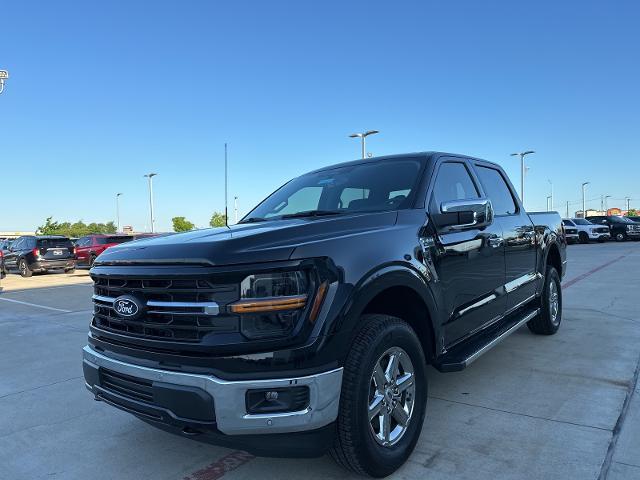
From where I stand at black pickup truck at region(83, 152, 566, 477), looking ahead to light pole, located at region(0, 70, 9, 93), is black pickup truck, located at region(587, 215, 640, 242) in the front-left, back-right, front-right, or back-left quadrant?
front-right

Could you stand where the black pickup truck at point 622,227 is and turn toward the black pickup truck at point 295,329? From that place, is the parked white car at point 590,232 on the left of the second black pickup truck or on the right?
right

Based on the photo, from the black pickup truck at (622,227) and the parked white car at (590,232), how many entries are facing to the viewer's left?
0

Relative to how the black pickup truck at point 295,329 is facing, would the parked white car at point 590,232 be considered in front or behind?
behind

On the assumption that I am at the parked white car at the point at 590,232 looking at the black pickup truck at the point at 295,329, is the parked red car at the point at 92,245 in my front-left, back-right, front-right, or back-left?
front-right

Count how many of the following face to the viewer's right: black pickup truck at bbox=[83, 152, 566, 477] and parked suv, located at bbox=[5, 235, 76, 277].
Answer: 0

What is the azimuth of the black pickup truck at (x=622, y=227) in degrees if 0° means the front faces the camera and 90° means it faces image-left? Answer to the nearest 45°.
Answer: approximately 315°

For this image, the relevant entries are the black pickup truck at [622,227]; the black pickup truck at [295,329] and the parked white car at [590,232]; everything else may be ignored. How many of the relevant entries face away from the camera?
0

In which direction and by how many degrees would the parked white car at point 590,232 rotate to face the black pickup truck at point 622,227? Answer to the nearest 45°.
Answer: approximately 90° to its left

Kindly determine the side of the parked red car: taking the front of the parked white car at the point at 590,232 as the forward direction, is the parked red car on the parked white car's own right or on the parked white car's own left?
on the parked white car's own right

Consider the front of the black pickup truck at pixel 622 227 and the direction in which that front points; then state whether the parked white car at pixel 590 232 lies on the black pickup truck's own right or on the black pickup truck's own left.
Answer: on the black pickup truck's own right

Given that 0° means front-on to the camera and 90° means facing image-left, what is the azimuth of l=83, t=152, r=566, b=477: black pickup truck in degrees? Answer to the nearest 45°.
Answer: approximately 45°

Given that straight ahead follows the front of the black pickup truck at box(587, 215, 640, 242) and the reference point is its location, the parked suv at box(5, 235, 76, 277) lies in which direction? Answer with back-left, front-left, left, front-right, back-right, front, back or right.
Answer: right

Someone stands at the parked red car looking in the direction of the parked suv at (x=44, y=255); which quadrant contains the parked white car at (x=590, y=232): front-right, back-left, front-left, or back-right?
back-left

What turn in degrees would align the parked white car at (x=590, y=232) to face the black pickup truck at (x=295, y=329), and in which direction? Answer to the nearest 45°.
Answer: approximately 45° to its right

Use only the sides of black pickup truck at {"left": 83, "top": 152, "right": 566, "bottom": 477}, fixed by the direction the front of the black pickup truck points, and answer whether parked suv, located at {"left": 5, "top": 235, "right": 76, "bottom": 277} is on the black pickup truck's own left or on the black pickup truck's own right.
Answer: on the black pickup truck's own right

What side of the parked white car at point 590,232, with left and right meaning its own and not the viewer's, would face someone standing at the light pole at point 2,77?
right
